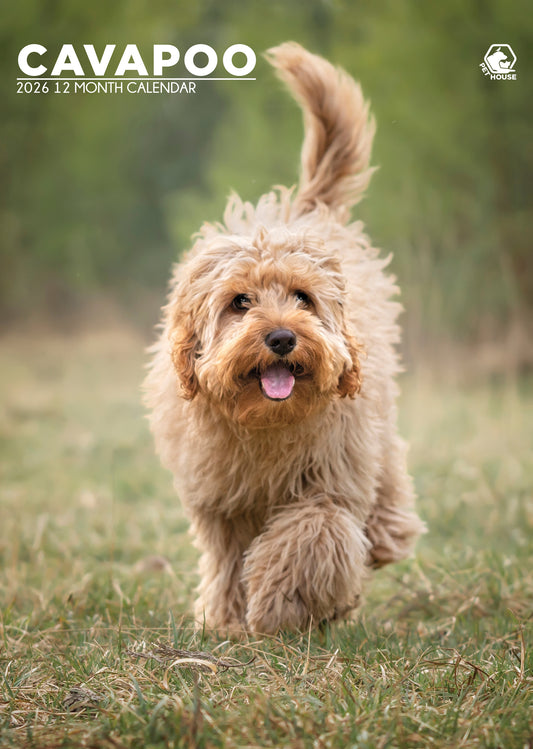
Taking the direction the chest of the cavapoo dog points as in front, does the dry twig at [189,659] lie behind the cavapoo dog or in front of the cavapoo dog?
in front

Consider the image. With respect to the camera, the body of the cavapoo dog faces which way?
toward the camera

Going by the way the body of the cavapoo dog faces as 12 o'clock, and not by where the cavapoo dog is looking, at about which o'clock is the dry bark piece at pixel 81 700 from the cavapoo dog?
The dry bark piece is roughly at 1 o'clock from the cavapoo dog.
